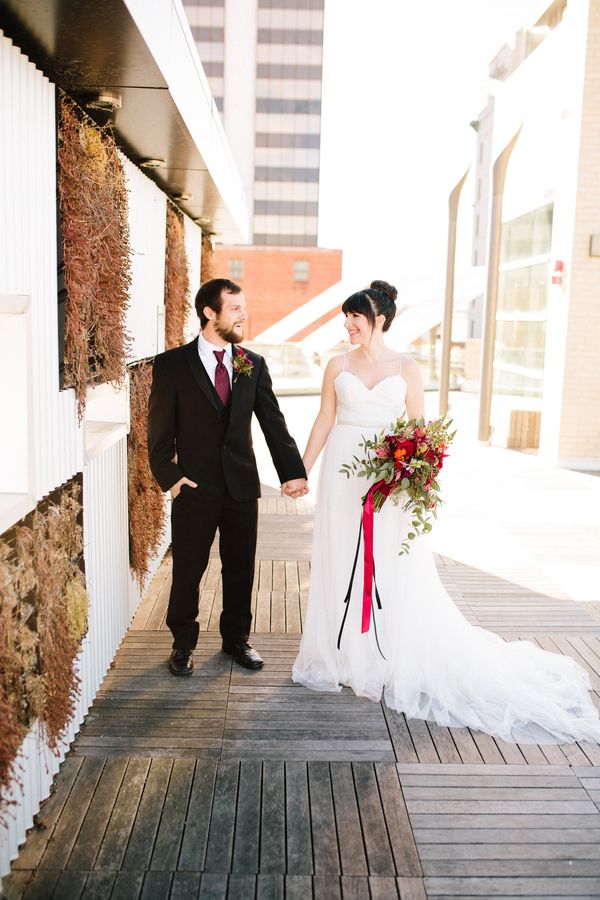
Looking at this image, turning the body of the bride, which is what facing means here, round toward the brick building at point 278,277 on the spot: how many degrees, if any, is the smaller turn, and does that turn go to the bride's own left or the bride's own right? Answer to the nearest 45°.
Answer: approximately 180°

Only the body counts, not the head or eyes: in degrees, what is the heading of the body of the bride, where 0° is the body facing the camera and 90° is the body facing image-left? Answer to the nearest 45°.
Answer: approximately 0°

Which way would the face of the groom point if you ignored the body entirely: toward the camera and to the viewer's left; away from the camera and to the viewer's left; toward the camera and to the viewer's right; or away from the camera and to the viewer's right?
toward the camera and to the viewer's right

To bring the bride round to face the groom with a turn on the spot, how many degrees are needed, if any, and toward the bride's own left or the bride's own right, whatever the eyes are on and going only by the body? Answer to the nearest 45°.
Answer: approximately 90° to the bride's own right
